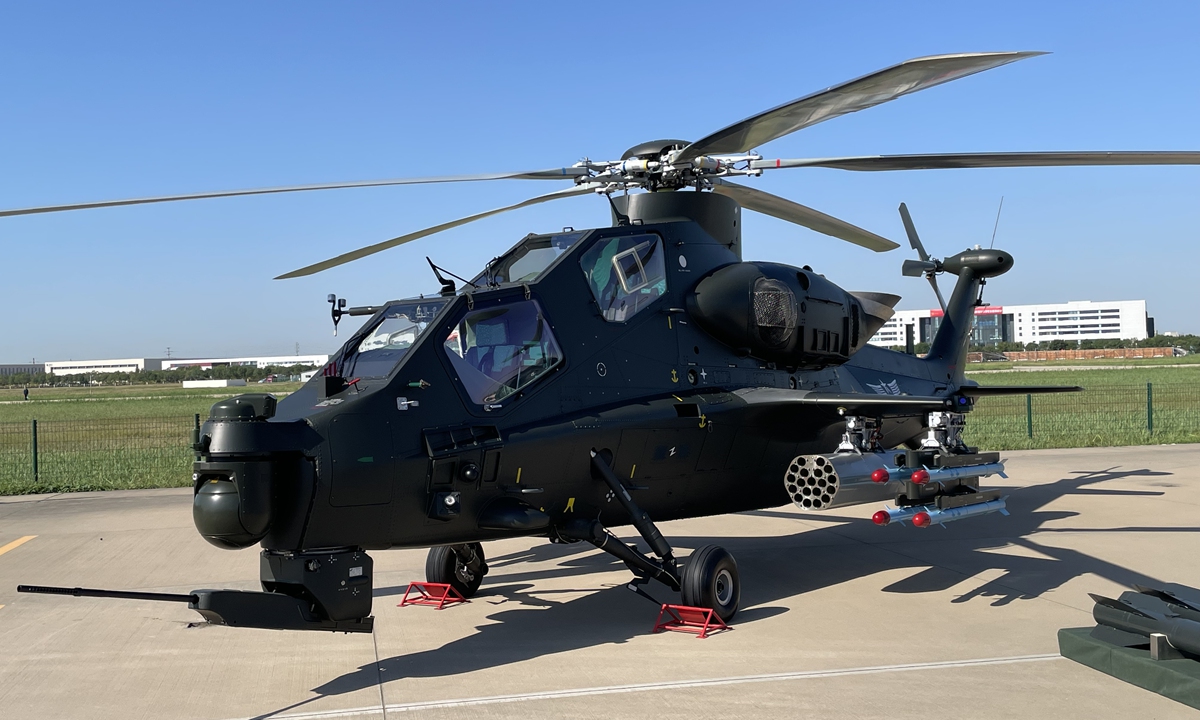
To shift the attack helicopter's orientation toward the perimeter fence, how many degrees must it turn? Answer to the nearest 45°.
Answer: approximately 90° to its right

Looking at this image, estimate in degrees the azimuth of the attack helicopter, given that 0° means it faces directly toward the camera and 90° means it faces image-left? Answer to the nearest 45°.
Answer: approximately 45°

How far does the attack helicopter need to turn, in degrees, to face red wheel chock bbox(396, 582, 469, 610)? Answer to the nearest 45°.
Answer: approximately 90° to its right
